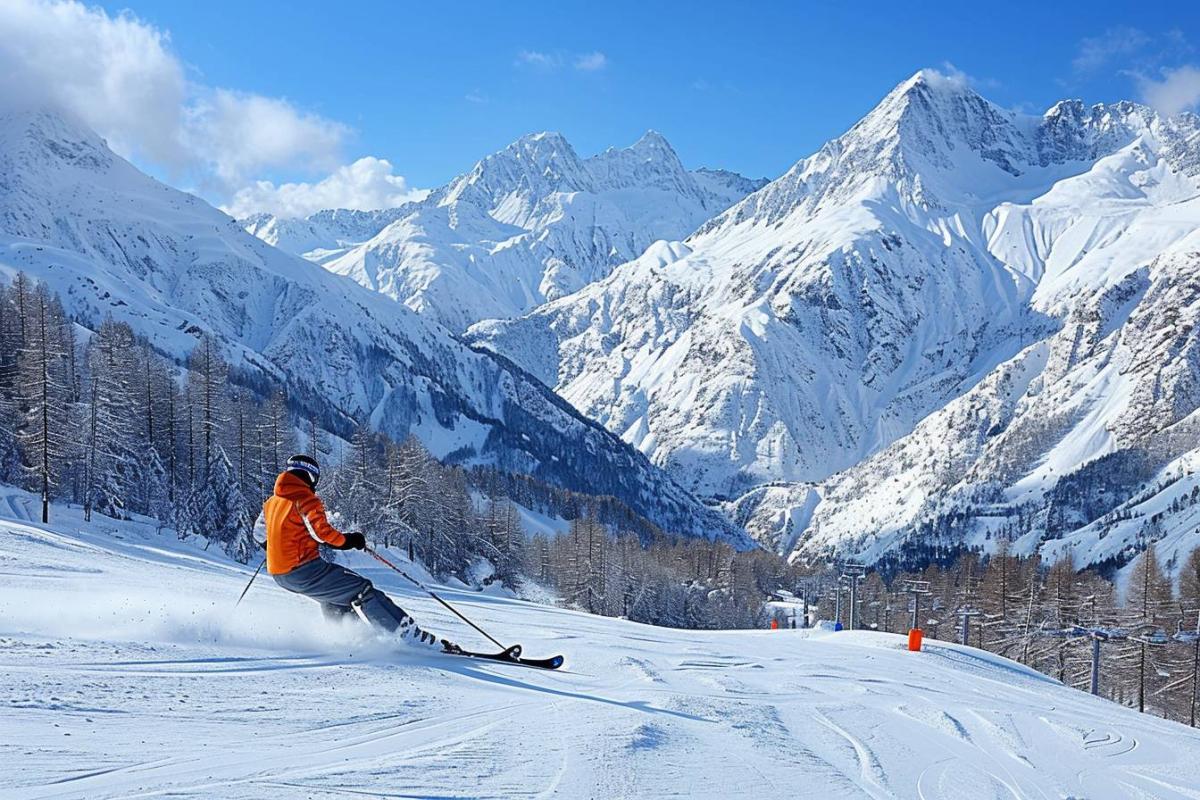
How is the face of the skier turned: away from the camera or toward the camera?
away from the camera

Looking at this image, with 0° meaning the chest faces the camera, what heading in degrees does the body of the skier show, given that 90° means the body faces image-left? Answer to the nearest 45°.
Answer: approximately 225°
